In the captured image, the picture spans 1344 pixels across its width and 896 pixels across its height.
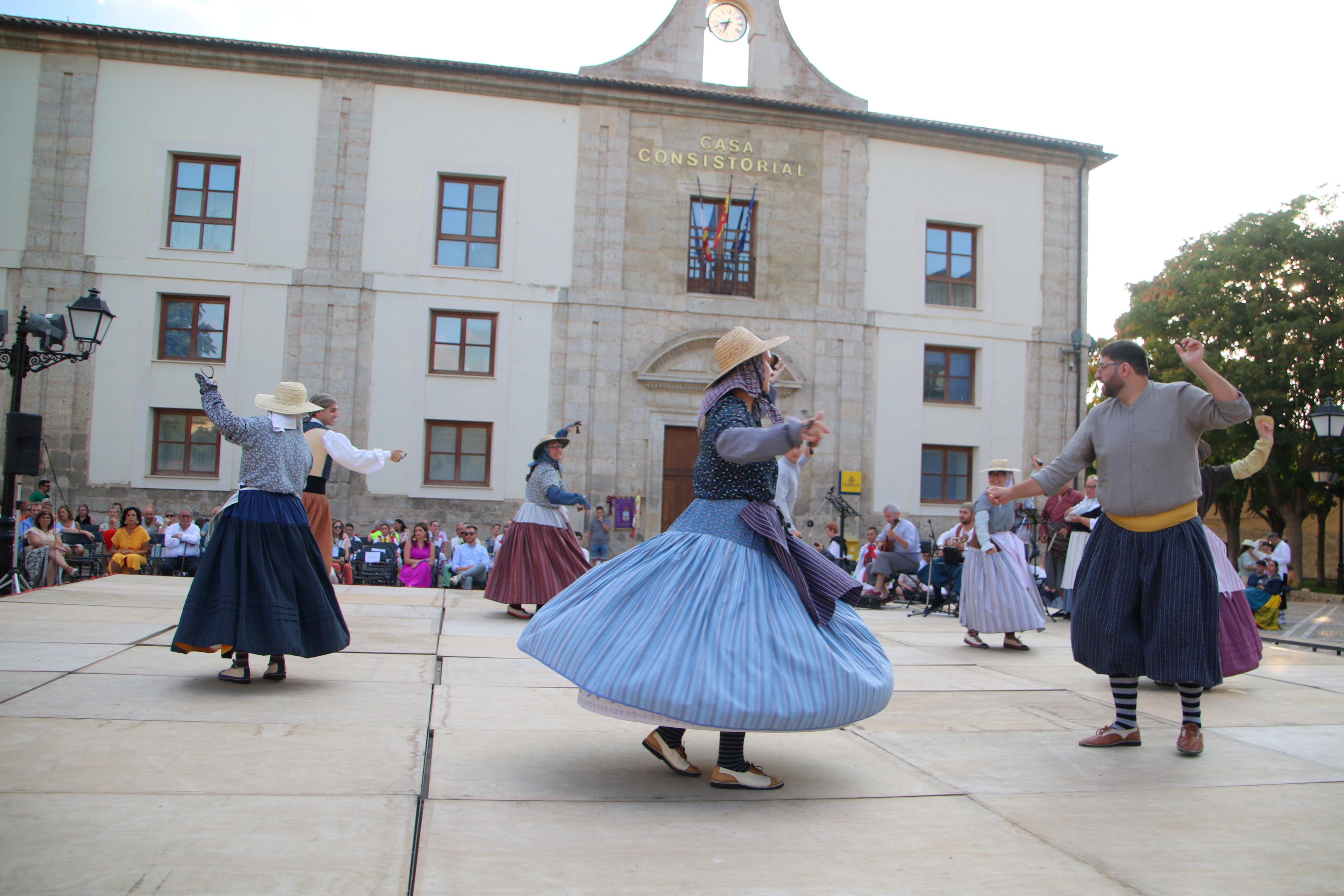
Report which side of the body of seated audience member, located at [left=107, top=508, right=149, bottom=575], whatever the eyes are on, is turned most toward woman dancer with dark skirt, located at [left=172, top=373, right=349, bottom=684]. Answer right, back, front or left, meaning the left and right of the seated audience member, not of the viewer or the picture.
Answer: front

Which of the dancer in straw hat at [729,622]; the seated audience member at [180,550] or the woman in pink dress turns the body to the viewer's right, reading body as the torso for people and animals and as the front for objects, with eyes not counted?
the dancer in straw hat

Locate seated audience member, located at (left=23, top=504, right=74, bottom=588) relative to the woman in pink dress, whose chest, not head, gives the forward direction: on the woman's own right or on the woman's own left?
on the woman's own right

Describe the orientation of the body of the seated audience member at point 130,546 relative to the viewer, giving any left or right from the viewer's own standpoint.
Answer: facing the viewer

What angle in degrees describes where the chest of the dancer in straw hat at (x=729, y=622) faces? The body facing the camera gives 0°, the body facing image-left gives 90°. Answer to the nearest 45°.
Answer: approximately 270°

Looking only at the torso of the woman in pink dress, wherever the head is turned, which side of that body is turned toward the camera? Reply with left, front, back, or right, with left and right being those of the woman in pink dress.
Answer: front

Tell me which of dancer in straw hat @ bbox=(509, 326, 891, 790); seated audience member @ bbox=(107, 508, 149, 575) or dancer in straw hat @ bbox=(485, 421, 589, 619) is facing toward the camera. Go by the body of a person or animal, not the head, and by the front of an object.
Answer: the seated audience member

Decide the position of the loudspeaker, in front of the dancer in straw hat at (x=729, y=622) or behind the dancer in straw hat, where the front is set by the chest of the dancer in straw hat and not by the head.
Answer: behind

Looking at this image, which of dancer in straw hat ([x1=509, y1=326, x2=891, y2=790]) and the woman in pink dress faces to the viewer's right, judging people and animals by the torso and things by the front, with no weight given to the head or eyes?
the dancer in straw hat

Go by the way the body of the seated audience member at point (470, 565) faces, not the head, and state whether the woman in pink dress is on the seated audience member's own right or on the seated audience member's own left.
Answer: on the seated audience member's own right

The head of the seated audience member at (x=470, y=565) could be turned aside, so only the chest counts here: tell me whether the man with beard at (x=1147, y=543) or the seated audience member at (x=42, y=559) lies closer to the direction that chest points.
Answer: the man with beard

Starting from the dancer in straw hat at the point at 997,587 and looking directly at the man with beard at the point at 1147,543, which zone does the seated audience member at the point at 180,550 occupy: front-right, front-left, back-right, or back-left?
back-right

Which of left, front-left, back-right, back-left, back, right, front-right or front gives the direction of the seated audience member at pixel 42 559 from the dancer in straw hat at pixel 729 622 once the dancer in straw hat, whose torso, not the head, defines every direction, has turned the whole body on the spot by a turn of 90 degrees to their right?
back-right

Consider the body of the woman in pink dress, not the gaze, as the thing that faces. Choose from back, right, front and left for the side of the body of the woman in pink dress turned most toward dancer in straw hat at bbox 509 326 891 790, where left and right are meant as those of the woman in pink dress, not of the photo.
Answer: front
